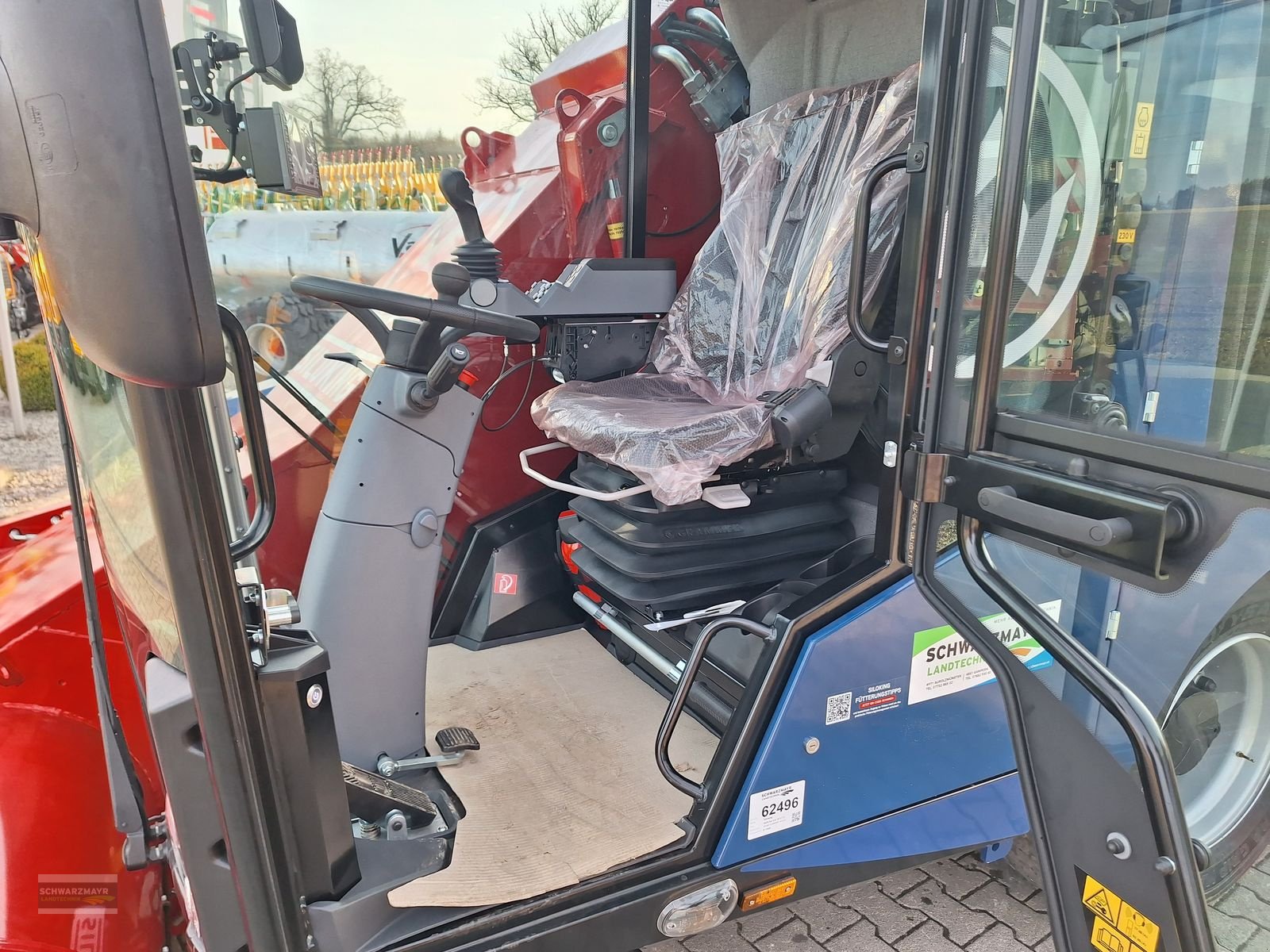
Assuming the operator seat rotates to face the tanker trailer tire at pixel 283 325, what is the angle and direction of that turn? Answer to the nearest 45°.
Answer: approximately 45° to its right

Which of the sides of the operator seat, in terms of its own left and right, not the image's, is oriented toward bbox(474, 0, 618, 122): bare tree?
right

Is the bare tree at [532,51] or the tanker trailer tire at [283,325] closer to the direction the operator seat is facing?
the tanker trailer tire

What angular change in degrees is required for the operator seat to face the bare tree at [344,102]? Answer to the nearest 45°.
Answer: approximately 90° to its right

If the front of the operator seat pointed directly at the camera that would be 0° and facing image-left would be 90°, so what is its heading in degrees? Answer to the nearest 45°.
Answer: approximately 45°
